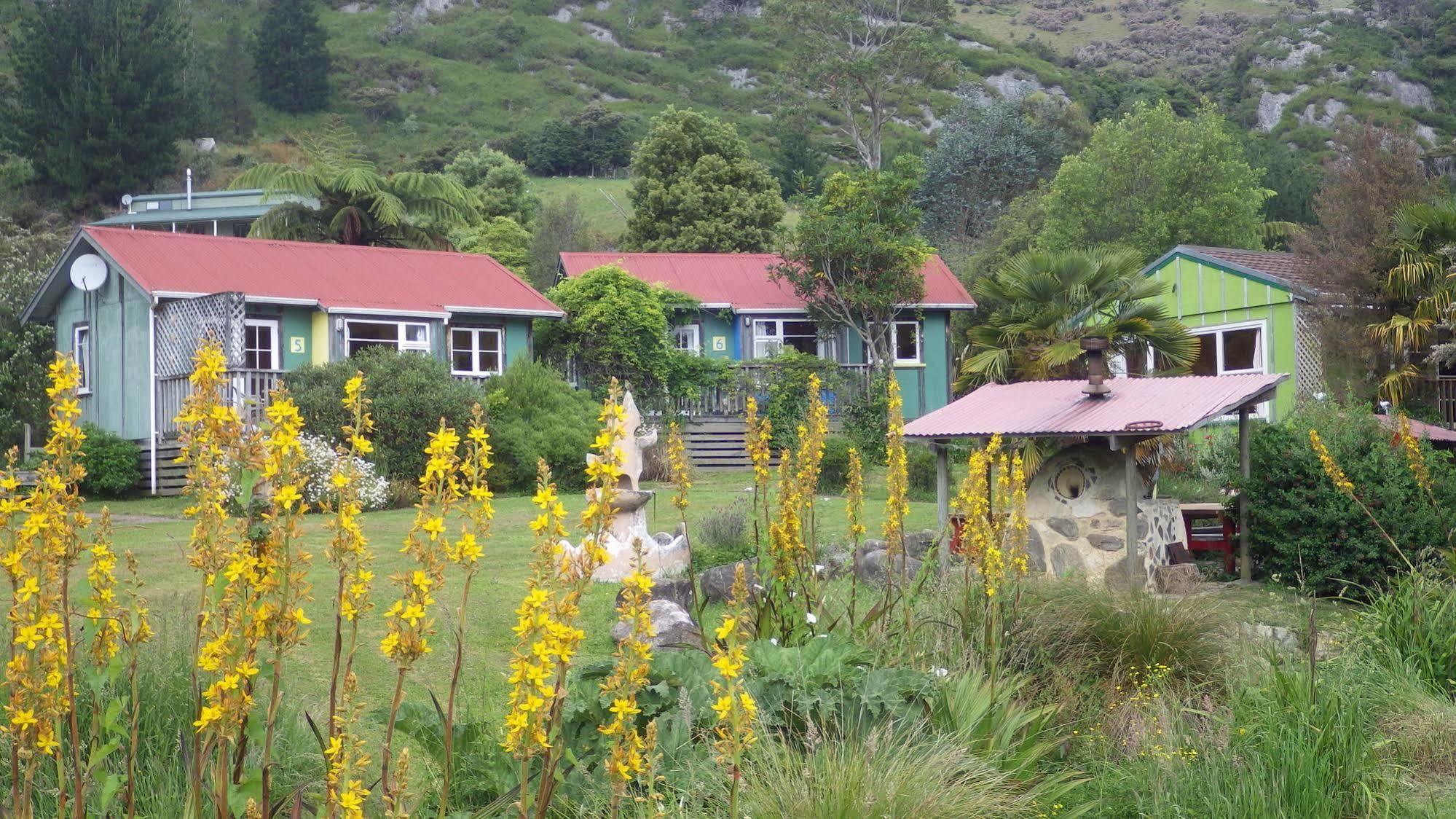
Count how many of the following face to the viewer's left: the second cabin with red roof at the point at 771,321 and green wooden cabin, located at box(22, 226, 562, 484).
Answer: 0

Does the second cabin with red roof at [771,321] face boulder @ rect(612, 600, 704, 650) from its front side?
yes

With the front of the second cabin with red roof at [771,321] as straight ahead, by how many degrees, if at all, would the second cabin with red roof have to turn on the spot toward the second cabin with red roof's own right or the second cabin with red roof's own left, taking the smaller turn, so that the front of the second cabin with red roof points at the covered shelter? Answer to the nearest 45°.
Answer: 0° — it already faces it

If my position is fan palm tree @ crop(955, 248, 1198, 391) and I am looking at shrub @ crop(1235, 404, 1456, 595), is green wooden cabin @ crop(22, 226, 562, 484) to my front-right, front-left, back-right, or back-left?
back-right

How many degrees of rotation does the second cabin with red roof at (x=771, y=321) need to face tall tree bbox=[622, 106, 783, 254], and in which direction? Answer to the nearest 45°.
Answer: approximately 180°

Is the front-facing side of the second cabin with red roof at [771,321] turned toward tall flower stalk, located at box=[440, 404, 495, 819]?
yes

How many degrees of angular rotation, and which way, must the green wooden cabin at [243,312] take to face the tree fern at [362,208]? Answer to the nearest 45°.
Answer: approximately 135° to its left

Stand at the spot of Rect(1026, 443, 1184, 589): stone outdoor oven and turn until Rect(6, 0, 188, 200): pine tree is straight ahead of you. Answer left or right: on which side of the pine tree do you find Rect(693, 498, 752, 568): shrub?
left

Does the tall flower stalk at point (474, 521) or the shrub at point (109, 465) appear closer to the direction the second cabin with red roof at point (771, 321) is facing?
the tall flower stalk

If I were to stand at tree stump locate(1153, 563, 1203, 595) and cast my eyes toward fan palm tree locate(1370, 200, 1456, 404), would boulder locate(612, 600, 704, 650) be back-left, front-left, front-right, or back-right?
back-left

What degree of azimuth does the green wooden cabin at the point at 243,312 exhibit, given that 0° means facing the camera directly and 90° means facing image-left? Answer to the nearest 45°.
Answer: approximately 315°
